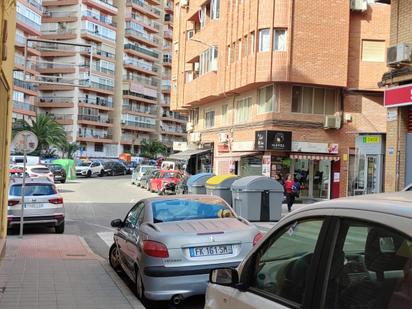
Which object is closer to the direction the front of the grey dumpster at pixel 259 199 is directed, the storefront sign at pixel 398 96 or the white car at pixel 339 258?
the white car

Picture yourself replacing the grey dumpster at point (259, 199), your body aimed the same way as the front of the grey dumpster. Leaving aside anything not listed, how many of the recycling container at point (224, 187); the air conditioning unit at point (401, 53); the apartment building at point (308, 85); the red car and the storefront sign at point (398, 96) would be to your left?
2

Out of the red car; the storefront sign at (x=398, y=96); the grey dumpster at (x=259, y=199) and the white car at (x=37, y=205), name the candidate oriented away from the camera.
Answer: the white car

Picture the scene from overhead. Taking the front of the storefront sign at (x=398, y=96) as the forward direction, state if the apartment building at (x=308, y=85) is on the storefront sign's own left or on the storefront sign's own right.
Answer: on the storefront sign's own right

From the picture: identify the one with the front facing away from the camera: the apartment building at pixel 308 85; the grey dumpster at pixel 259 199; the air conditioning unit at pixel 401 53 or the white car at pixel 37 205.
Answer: the white car

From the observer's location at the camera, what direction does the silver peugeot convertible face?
facing away from the viewer and to the left of the viewer

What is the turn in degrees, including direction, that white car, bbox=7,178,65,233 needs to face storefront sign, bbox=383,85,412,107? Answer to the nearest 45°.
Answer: approximately 90° to its right
